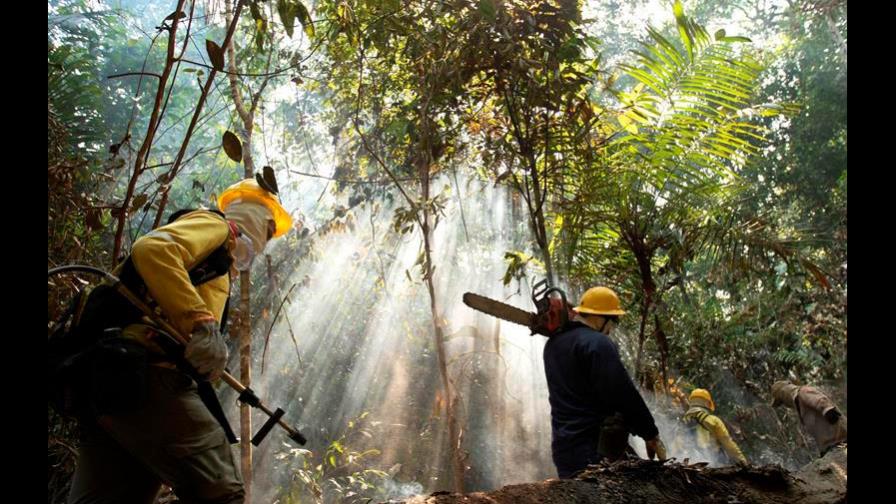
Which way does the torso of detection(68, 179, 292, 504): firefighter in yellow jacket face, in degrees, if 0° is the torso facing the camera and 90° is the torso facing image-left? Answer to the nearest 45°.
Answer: approximately 270°

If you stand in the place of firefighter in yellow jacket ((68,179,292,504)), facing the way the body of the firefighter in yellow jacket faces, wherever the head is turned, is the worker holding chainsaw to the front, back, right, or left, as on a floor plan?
front

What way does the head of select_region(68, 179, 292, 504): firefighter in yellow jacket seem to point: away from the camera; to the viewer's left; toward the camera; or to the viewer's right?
to the viewer's right

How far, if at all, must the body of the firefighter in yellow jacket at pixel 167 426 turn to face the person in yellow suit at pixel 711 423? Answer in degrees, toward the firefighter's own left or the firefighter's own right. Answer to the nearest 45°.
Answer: approximately 45° to the firefighter's own left

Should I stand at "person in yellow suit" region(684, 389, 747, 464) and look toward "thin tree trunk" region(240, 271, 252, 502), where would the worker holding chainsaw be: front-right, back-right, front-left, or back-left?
front-left
